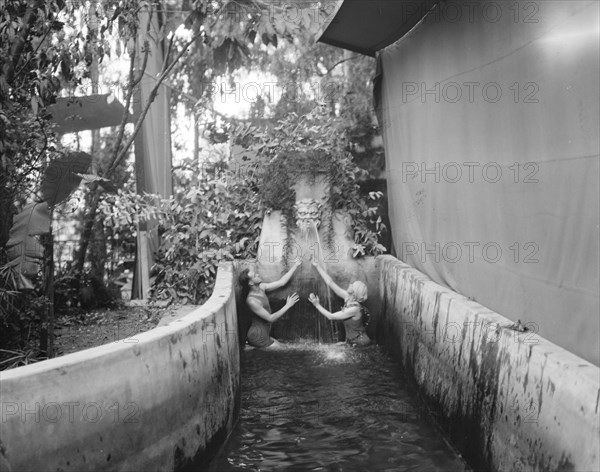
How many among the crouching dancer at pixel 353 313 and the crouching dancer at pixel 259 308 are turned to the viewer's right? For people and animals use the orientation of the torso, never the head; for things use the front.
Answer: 1

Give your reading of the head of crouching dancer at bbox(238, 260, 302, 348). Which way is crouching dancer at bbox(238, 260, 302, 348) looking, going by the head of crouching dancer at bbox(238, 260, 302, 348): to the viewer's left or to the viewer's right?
to the viewer's right

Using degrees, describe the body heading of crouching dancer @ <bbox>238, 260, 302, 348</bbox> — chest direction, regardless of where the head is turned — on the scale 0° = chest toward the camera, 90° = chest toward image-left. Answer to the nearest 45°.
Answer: approximately 270°

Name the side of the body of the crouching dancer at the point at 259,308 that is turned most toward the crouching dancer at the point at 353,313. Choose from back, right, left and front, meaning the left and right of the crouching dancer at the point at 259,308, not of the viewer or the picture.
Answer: front

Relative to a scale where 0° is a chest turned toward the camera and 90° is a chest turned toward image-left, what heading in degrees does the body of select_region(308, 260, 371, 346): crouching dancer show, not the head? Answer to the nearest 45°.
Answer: approximately 90°

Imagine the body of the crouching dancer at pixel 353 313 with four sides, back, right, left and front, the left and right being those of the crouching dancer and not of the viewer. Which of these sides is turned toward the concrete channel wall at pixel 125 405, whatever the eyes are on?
left

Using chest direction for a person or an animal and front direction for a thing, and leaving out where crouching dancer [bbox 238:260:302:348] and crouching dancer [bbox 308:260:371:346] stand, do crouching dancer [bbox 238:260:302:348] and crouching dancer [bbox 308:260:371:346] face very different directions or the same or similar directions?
very different directions
